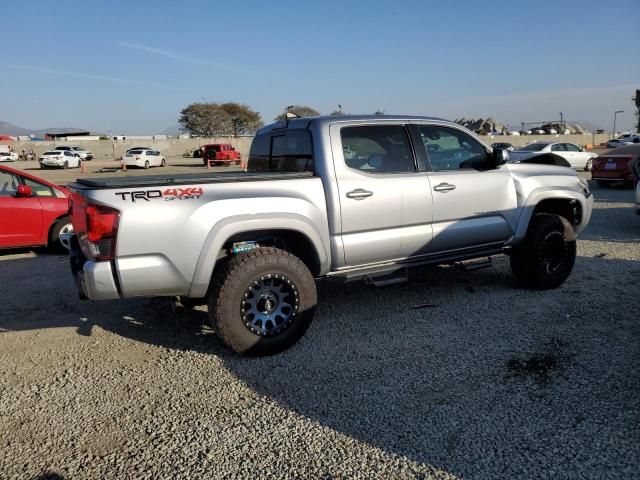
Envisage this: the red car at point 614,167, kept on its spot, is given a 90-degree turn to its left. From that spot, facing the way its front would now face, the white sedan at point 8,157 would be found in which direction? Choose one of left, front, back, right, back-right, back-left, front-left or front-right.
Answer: front-left

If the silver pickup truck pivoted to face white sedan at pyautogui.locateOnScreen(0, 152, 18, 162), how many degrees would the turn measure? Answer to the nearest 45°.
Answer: approximately 90° to its left

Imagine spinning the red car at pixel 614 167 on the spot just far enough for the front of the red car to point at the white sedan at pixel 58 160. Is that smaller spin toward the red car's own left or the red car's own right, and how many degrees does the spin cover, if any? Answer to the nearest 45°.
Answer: approximately 135° to the red car's own left

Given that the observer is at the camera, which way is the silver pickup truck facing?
facing away from the viewer and to the right of the viewer

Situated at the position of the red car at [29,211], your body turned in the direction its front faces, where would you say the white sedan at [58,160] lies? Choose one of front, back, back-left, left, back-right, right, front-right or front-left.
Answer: left

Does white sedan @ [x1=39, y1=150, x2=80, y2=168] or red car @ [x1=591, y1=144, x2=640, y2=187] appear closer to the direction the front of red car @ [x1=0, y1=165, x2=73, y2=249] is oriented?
the red car

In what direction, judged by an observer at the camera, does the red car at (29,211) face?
facing to the right of the viewer

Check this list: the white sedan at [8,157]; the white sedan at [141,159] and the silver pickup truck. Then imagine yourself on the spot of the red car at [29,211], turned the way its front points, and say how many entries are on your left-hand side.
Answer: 2

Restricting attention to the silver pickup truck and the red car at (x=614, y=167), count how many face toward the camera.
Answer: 0

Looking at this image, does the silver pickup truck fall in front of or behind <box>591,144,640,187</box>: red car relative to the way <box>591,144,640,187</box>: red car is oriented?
behind

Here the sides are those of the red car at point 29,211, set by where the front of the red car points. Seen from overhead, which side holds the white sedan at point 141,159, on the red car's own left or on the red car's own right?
on the red car's own left

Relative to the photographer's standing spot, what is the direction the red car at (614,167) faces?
facing away from the viewer and to the right of the viewer

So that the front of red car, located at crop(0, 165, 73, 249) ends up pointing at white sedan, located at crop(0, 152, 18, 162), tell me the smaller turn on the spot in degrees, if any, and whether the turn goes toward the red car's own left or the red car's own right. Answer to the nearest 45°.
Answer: approximately 90° to the red car's own left

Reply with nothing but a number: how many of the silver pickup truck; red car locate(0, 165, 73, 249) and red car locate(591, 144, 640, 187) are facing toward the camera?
0
